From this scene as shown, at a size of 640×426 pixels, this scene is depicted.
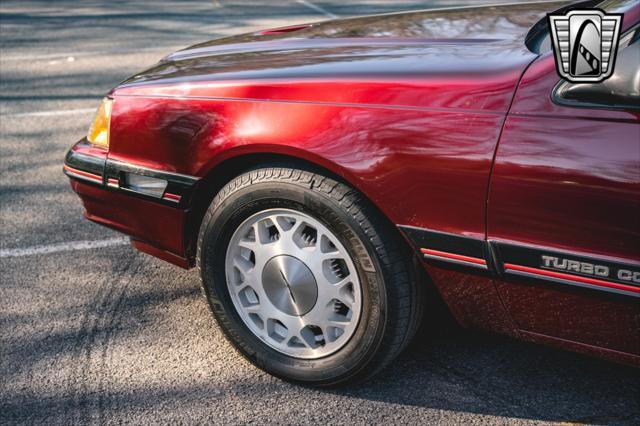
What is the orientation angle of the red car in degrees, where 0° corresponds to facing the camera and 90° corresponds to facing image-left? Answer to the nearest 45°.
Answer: approximately 135°
